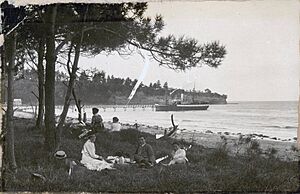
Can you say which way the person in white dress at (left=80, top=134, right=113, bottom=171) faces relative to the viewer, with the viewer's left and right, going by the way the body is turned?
facing to the right of the viewer
